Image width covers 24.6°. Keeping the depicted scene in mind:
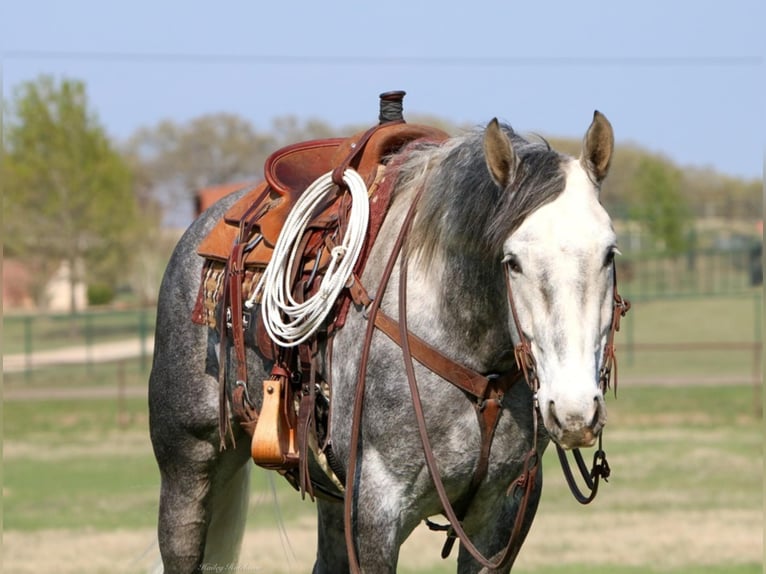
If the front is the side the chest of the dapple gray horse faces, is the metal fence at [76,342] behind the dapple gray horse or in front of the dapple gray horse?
behind

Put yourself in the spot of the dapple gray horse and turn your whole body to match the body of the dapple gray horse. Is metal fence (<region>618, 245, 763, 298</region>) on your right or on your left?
on your left

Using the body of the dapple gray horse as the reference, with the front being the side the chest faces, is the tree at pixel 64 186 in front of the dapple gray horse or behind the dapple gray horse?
behind

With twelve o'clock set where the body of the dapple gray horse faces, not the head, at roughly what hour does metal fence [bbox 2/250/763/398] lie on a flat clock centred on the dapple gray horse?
The metal fence is roughly at 8 o'clock from the dapple gray horse.

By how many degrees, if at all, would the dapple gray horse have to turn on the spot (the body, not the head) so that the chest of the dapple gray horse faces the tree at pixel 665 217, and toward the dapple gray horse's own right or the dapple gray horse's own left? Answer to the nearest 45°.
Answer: approximately 135° to the dapple gray horse's own left

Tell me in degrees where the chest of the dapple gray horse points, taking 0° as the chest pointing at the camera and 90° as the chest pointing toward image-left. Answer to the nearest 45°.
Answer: approximately 315°

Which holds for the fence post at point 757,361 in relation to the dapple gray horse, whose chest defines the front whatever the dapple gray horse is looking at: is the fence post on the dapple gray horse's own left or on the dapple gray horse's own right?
on the dapple gray horse's own left
